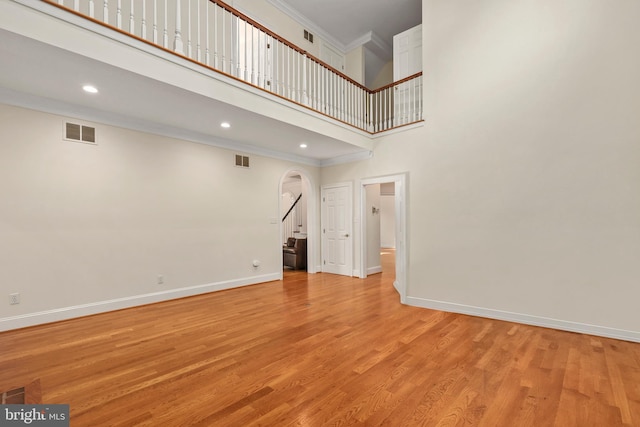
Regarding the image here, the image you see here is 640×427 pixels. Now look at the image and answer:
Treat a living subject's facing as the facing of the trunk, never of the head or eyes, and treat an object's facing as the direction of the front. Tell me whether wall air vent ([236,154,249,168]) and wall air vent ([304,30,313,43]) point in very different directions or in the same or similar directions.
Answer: same or similar directions

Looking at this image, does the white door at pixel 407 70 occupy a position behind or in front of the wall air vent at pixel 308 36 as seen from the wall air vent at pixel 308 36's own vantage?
in front

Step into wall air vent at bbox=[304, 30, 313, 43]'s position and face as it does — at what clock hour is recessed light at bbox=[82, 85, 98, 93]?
The recessed light is roughly at 3 o'clock from the wall air vent.

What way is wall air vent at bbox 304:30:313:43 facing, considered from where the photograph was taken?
facing the viewer and to the right of the viewer

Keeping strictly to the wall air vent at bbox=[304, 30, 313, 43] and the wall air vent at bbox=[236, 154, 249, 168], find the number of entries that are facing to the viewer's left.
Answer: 0

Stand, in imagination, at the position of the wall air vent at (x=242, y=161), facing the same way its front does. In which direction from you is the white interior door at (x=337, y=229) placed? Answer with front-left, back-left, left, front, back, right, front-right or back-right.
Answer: front-left

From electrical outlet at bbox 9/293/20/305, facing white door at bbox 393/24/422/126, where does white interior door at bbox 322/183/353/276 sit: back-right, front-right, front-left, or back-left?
front-left

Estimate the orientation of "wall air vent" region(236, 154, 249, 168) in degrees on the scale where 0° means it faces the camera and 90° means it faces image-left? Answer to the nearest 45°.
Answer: approximately 315°

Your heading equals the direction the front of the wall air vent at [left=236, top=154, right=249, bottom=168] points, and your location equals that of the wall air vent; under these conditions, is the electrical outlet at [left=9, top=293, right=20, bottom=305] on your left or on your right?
on your right

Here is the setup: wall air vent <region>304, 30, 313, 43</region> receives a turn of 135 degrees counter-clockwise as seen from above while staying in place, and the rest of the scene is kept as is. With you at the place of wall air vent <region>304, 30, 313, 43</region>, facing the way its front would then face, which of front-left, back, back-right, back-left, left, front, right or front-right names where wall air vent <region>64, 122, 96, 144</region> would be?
back-left
